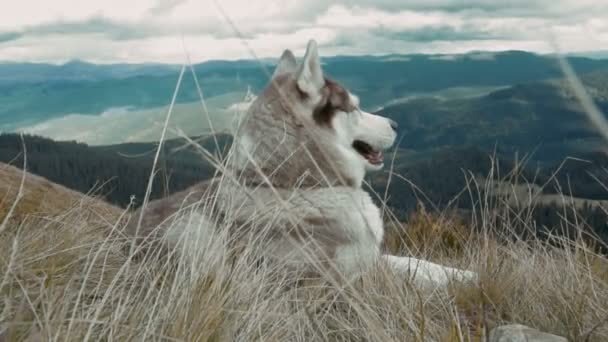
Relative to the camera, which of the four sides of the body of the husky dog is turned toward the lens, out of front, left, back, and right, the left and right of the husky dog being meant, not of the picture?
right

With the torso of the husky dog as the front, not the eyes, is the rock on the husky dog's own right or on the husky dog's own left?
on the husky dog's own right
